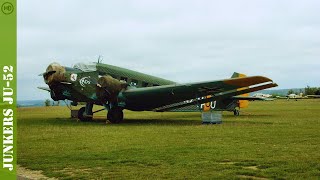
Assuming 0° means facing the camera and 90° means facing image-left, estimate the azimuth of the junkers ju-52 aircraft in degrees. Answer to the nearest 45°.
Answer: approximately 45°
